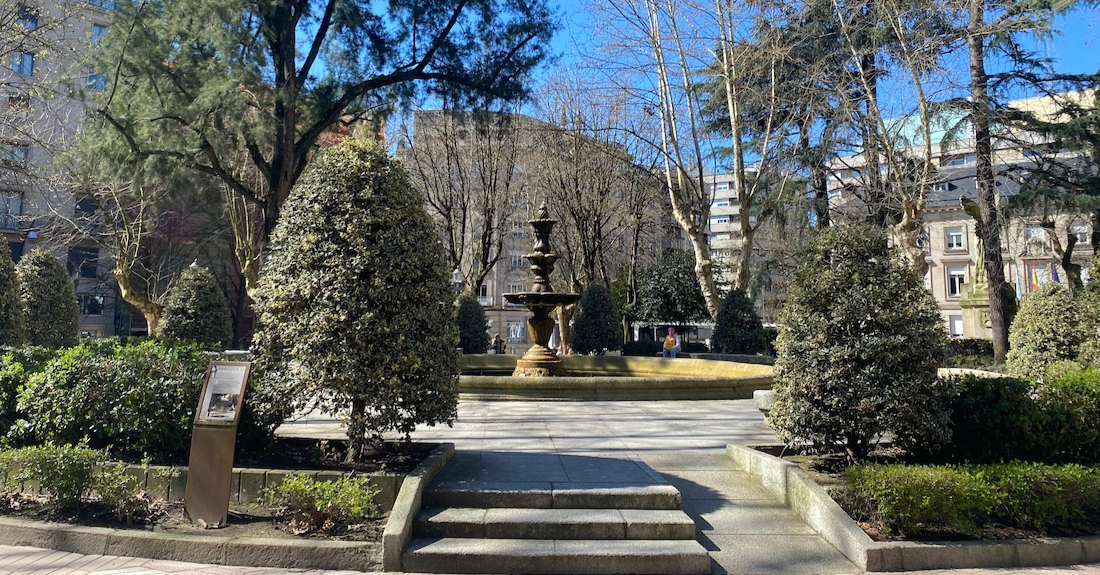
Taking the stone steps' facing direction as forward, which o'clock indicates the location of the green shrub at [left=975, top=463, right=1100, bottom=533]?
The green shrub is roughly at 9 o'clock from the stone steps.

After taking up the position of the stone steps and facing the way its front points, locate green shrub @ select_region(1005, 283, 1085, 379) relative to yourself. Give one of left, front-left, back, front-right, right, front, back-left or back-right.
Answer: back-left

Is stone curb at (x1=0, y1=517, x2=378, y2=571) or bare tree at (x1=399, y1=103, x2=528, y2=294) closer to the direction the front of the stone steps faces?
the stone curb

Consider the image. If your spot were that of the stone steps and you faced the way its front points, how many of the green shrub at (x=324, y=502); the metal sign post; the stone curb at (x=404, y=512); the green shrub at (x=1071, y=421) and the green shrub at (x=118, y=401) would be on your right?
4

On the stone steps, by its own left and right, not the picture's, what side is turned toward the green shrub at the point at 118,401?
right

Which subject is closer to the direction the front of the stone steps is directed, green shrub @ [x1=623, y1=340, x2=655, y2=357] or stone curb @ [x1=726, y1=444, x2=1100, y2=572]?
the stone curb

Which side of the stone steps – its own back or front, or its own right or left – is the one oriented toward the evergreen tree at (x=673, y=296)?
back

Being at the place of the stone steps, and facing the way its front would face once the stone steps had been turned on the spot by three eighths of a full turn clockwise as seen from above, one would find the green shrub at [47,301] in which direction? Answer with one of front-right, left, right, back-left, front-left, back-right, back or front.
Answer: front

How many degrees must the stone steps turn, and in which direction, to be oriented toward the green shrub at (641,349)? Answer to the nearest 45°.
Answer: approximately 180°

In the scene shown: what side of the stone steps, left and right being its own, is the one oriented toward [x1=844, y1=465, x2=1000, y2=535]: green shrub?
left

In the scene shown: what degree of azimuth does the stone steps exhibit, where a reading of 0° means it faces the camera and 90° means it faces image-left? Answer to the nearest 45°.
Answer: approximately 0°

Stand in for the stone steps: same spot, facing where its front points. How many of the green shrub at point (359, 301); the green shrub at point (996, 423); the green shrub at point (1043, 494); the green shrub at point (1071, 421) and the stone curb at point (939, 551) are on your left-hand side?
4

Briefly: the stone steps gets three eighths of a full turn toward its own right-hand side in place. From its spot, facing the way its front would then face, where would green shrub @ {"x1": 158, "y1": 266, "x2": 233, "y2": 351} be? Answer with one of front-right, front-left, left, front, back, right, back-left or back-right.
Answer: front

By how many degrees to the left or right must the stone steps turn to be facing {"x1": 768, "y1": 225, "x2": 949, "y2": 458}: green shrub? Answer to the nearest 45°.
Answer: approximately 90° to its left

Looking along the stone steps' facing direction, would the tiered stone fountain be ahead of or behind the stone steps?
behind

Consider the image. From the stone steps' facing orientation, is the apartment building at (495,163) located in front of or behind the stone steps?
behind
